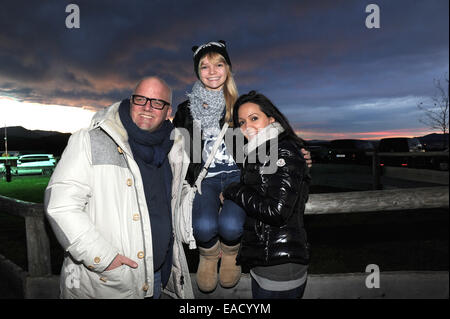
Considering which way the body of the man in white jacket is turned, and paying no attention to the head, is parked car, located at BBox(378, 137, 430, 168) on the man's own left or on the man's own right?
on the man's own left

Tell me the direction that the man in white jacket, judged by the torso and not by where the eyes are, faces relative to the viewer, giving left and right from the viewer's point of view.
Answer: facing the viewer and to the right of the viewer

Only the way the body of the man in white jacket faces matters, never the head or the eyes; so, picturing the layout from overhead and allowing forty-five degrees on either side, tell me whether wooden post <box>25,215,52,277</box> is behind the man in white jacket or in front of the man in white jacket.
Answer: behind
